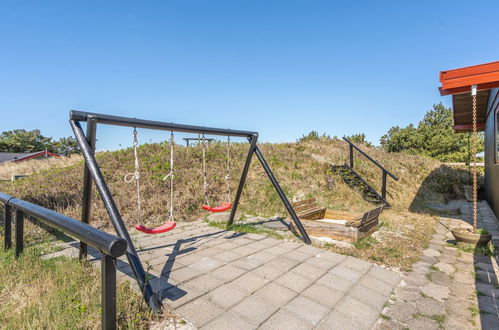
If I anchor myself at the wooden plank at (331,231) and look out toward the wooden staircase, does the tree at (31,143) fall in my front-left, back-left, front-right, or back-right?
front-left

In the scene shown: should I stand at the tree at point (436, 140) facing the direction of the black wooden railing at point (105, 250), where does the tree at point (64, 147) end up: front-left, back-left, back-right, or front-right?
front-right

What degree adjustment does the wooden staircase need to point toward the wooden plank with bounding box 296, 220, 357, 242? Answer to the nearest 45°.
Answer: approximately 45° to its right

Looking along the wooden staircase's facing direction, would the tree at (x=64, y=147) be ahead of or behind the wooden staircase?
behind

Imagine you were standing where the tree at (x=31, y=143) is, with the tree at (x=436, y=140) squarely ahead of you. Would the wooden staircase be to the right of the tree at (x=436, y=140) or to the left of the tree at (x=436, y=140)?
right

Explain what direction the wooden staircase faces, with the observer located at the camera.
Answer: facing the viewer and to the right of the viewer

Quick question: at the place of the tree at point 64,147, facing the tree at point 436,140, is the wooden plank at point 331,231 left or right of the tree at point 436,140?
right

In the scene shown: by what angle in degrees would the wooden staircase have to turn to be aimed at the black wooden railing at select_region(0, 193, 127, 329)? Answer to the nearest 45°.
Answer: approximately 45° to its right

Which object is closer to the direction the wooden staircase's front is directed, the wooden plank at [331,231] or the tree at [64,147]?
the wooden plank

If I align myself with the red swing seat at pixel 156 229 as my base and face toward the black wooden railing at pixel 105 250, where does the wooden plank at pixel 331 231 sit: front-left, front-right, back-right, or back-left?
back-left

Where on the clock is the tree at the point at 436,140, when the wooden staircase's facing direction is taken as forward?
The tree is roughly at 8 o'clock from the wooden staircase.

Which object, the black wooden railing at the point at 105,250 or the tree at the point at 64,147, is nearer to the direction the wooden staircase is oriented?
the black wooden railing

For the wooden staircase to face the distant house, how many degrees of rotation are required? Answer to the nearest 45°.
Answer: approximately 135° to its right

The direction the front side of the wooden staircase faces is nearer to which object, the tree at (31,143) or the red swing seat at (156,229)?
the red swing seat
